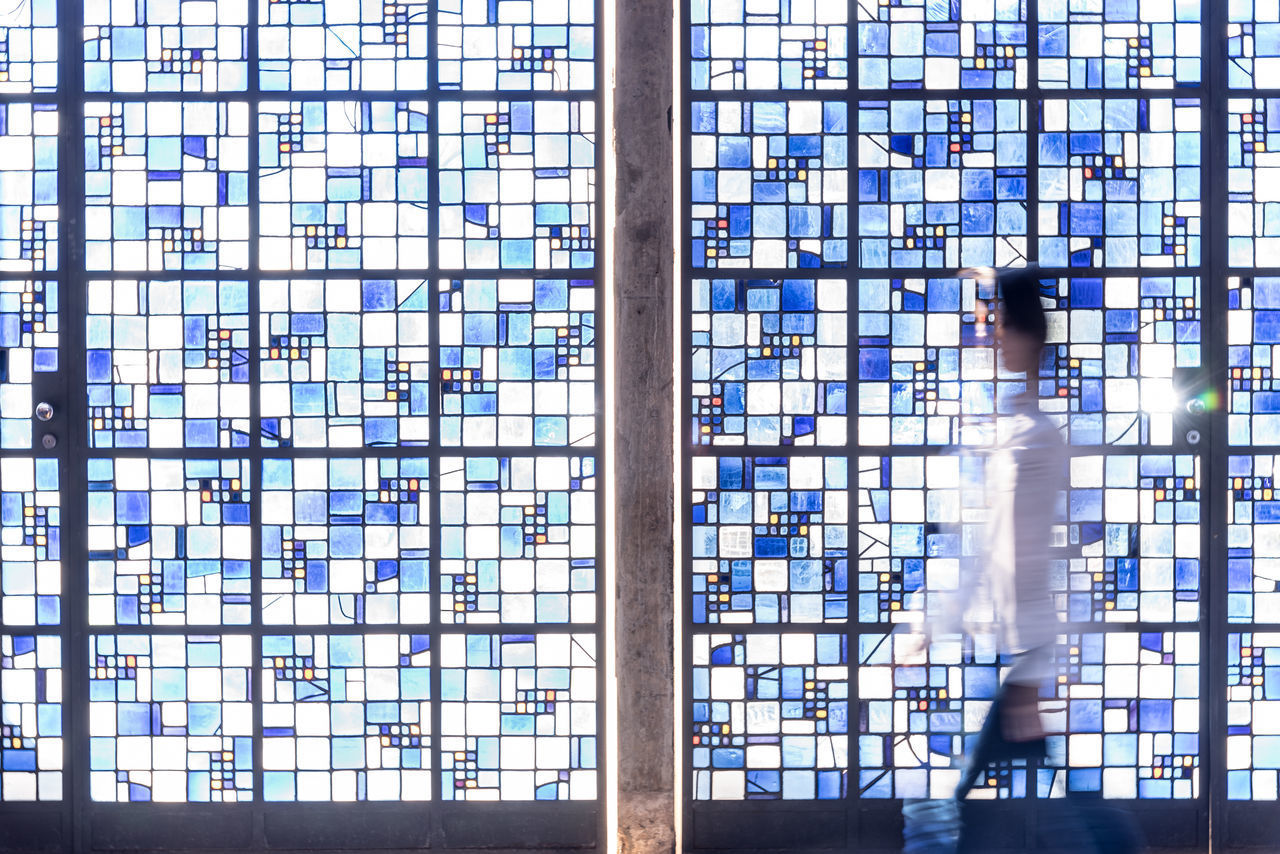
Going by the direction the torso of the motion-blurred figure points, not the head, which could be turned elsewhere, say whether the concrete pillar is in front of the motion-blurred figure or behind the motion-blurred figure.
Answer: in front

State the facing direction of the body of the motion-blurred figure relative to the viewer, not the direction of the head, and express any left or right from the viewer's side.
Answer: facing to the left of the viewer

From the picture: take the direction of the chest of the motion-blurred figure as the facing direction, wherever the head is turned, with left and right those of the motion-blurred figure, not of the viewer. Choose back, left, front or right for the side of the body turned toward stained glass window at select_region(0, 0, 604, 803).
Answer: front

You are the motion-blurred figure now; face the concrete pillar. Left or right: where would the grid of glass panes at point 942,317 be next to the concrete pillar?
right

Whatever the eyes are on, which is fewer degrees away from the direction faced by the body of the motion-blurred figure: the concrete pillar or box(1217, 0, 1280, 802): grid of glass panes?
the concrete pillar

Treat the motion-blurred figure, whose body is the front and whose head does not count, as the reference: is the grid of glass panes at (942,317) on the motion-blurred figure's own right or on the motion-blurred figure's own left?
on the motion-blurred figure's own right

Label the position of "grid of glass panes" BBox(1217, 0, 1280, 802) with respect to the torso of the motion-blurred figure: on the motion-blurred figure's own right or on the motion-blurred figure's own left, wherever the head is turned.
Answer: on the motion-blurred figure's own right

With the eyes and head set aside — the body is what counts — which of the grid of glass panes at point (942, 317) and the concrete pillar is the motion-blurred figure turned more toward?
the concrete pillar
